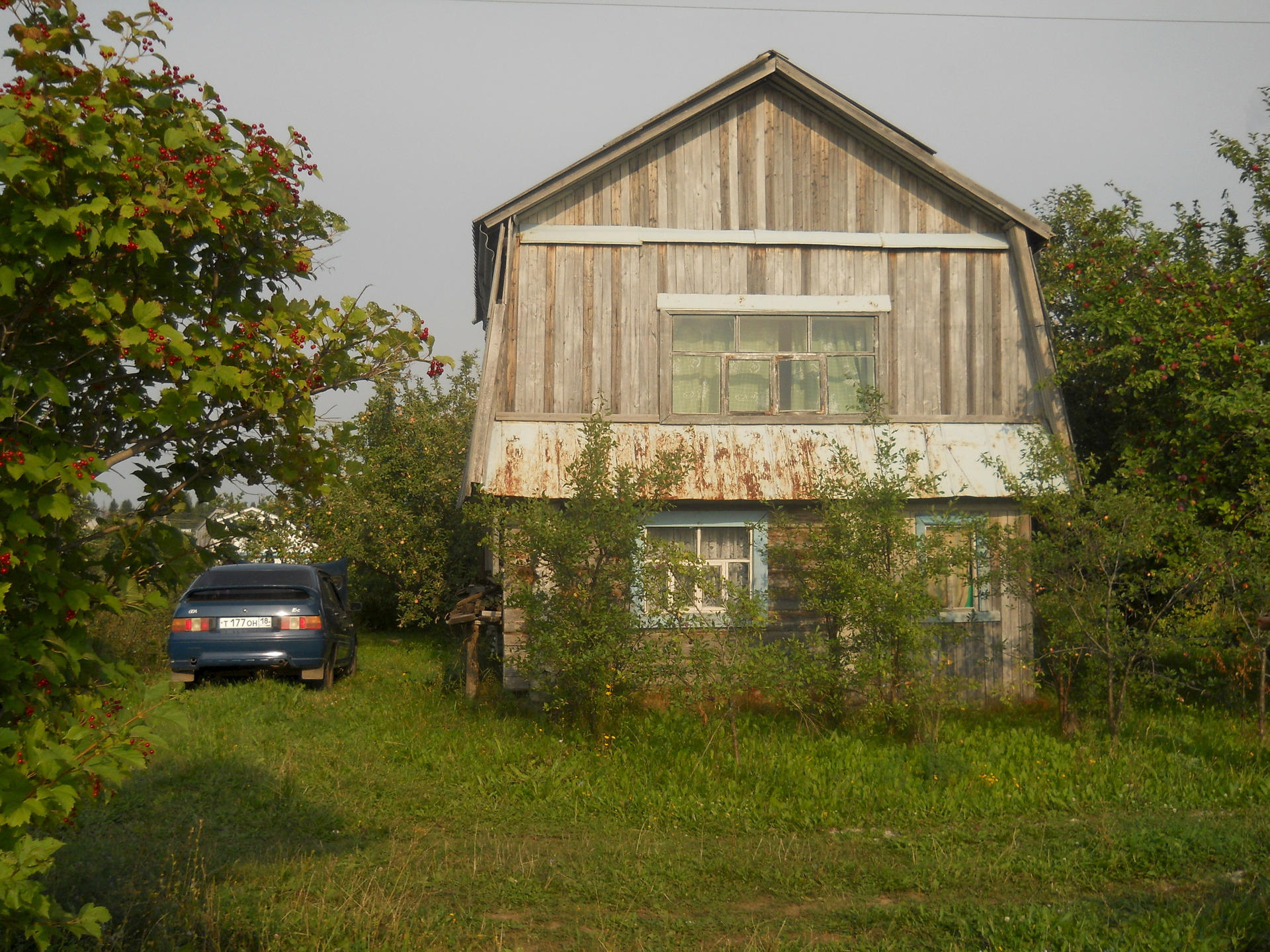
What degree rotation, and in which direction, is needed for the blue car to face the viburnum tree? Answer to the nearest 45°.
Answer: approximately 180°

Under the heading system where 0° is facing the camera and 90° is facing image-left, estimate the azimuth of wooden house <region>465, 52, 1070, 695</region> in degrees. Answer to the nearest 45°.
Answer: approximately 0°

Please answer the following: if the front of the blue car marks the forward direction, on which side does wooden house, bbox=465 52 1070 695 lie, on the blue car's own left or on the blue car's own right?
on the blue car's own right

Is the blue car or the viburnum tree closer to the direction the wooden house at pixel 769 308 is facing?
the viburnum tree

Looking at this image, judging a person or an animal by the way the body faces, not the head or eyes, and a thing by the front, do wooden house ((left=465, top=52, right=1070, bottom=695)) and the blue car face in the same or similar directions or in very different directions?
very different directions

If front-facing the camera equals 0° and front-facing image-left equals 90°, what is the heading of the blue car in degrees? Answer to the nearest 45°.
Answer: approximately 180°

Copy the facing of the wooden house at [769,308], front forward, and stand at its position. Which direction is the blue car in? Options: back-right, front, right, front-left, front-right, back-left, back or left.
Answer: right

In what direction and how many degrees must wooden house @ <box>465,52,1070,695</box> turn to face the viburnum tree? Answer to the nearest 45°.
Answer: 0° — it already faces it

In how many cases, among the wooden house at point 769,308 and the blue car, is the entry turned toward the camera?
1
